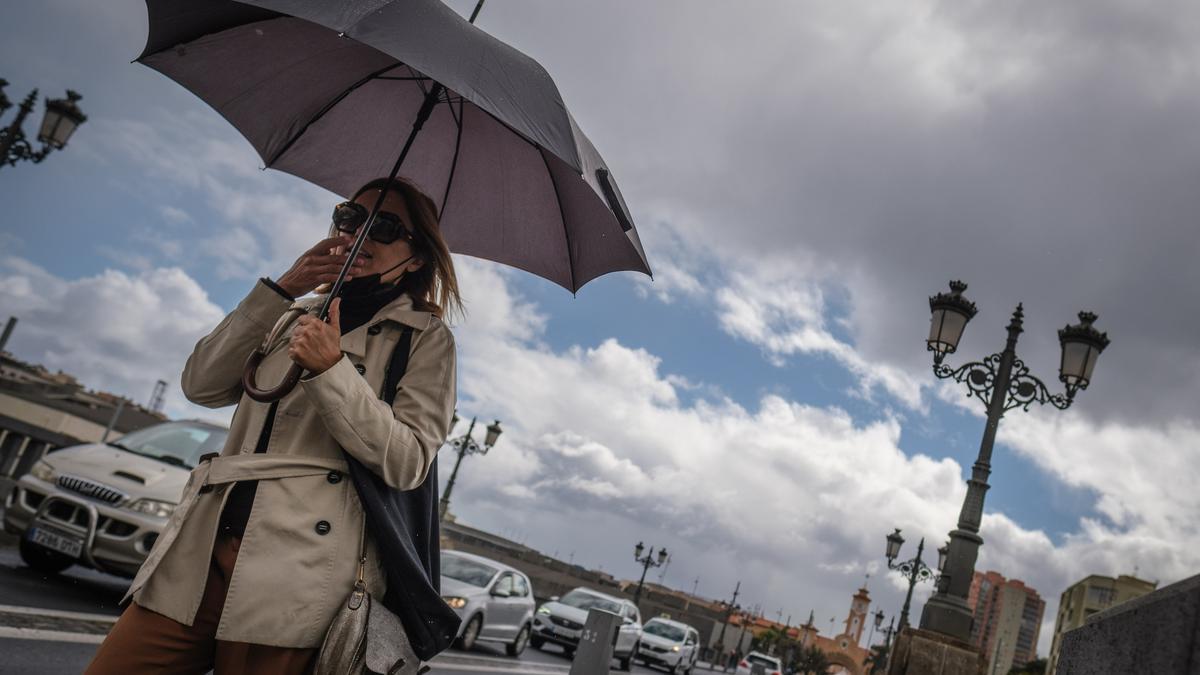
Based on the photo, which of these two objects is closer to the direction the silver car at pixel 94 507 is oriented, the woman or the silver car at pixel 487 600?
the woman

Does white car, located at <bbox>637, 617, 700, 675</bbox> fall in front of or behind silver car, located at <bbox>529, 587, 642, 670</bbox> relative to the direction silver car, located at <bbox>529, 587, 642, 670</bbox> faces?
behind

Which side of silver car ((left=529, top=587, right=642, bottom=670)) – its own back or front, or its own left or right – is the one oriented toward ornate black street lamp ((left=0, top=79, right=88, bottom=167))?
front

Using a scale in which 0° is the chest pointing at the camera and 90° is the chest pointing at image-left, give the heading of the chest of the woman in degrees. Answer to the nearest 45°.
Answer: approximately 45°

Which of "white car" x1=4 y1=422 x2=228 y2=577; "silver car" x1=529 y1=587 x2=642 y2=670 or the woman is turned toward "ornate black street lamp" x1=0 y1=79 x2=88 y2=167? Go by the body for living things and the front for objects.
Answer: the silver car

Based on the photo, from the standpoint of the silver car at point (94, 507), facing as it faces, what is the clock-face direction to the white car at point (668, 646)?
the white car at point (668, 646) is roughly at 6 o'clock from the silver car at point (94, 507).

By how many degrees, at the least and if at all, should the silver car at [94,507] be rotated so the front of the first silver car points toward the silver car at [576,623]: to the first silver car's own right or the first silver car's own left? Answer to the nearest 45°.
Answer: approximately 180°

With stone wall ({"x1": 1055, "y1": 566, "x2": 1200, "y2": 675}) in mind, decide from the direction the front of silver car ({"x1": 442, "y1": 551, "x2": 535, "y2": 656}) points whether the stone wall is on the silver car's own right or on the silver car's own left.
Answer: on the silver car's own left

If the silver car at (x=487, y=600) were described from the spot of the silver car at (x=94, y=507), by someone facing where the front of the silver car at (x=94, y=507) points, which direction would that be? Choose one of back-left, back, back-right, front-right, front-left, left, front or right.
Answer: back

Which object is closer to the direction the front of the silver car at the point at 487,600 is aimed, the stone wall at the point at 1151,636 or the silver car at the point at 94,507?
the silver car at the point at 94,507
